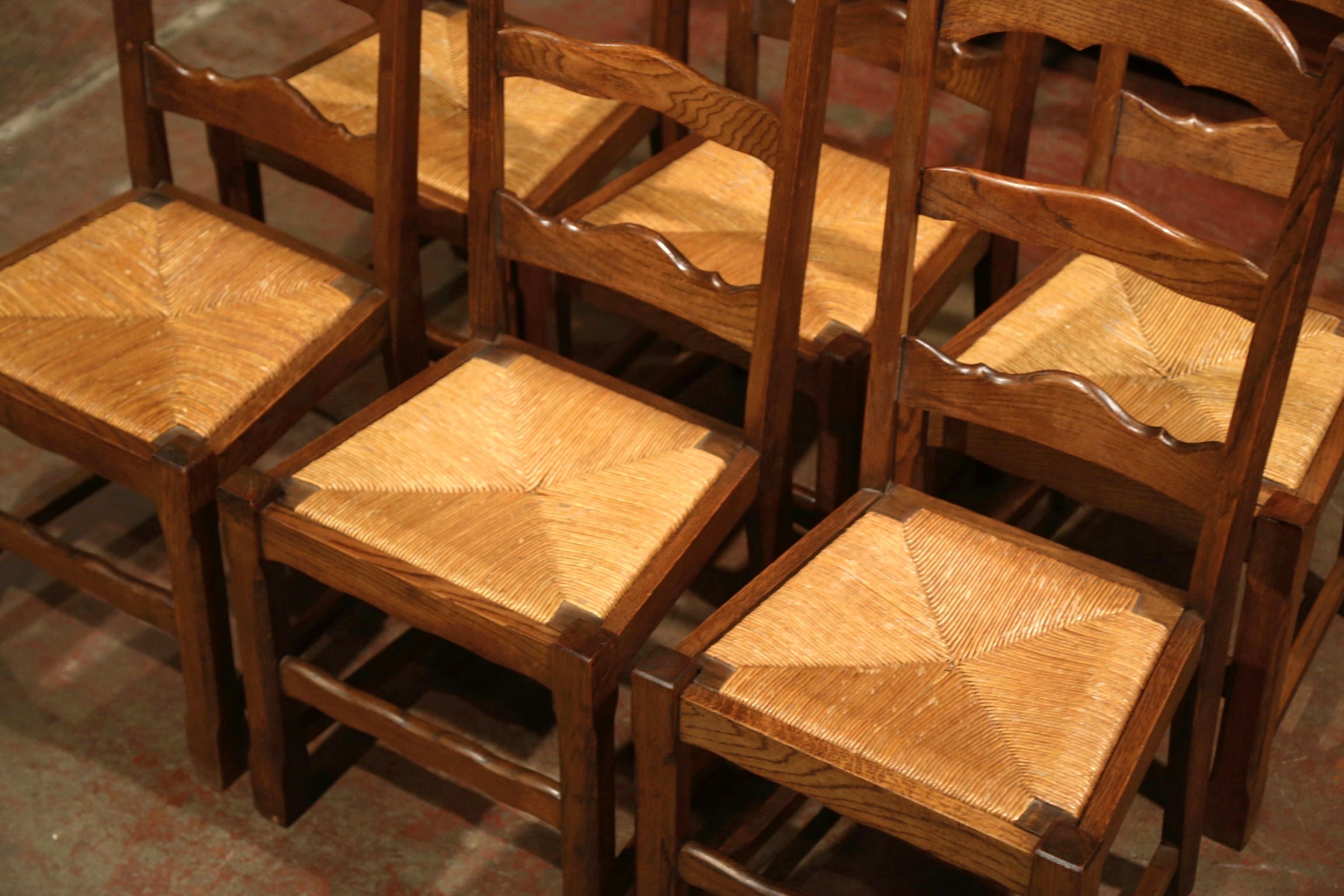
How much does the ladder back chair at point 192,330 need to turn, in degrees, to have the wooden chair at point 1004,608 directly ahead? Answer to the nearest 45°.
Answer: approximately 90° to its left

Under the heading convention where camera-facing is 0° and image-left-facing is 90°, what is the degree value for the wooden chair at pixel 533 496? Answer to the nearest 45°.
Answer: approximately 45°

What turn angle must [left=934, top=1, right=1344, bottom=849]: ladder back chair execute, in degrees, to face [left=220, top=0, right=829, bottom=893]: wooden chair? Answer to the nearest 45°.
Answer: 0° — it already faces it

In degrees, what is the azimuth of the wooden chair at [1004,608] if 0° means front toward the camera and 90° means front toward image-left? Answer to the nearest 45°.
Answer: approximately 45°

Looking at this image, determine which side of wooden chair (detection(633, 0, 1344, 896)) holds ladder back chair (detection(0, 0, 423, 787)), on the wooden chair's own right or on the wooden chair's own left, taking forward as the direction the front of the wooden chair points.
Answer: on the wooden chair's own right

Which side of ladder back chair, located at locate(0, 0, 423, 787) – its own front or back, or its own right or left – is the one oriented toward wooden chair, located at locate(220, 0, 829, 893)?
left

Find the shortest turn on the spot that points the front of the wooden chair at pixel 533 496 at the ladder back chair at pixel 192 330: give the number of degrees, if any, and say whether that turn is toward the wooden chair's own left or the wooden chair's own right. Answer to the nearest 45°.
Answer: approximately 90° to the wooden chair's own right

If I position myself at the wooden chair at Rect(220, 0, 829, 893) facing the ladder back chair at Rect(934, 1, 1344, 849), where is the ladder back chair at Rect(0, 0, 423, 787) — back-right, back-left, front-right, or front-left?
back-left
